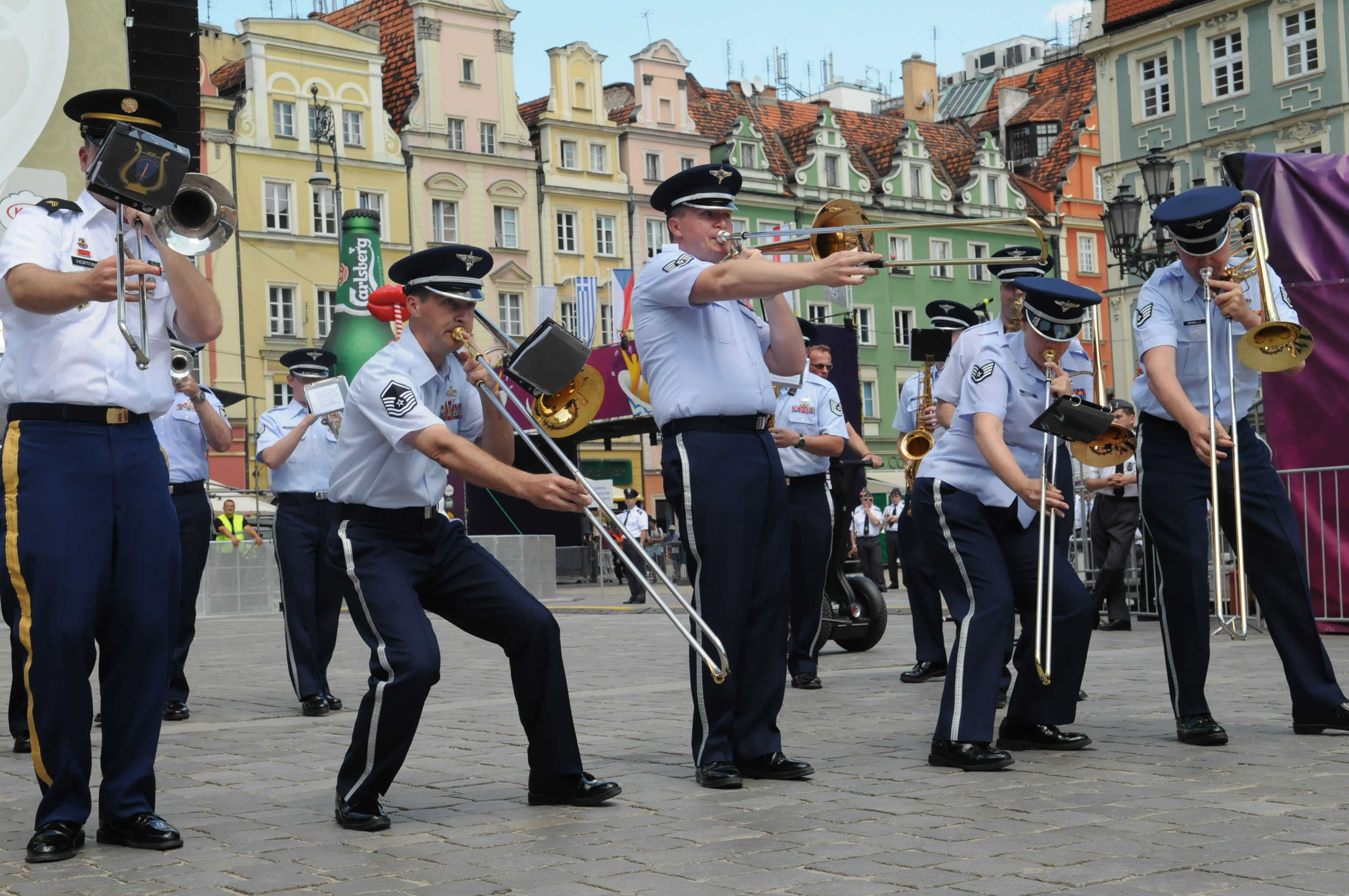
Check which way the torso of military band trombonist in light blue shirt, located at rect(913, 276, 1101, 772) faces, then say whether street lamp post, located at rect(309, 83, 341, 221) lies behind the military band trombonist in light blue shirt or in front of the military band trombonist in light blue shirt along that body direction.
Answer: behind

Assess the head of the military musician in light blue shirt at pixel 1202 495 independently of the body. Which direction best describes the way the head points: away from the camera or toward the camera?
toward the camera

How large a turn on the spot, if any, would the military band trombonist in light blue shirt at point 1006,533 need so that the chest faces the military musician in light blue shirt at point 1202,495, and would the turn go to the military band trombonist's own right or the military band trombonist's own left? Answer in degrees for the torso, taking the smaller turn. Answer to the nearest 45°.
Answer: approximately 90° to the military band trombonist's own left

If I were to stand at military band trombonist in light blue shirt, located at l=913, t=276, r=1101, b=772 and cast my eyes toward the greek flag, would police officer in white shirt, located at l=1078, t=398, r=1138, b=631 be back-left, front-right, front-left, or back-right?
front-right

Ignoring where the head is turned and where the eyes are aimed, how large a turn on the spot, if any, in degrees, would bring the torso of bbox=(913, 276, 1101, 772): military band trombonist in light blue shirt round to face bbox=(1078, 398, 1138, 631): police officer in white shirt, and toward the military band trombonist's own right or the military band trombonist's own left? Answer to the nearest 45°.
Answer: approximately 135° to the military band trombonist's own left

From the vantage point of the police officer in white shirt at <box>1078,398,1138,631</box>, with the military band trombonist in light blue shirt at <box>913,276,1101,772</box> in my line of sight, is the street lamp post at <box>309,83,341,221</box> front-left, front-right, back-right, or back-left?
back-right

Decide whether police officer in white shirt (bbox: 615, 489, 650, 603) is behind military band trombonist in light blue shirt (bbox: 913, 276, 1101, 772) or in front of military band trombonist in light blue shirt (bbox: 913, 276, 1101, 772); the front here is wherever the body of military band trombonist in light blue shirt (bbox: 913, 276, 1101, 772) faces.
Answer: behind
